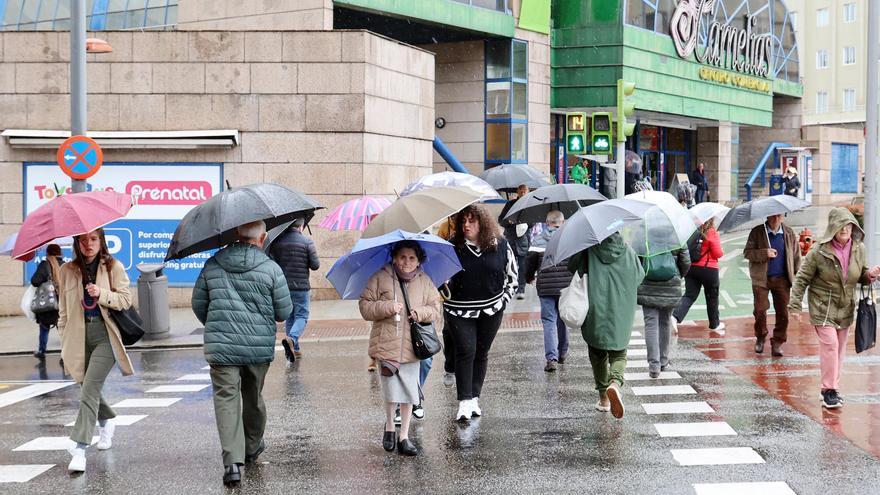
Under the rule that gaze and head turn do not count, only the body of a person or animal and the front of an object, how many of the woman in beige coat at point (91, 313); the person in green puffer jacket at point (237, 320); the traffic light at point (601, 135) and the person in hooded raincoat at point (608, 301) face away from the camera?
2

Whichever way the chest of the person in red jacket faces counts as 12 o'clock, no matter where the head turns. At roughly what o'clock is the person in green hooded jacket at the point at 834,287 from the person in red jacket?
The person in green hooded jacket is roughly at 4 o'clock from the person in red jacket.

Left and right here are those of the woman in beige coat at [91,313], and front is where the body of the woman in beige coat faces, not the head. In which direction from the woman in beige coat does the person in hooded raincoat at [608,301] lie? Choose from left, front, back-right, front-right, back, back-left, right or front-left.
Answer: left

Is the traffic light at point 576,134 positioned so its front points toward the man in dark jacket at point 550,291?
yes

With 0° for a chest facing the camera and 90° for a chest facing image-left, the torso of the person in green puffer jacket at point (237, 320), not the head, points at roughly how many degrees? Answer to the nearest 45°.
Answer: approximately 180°

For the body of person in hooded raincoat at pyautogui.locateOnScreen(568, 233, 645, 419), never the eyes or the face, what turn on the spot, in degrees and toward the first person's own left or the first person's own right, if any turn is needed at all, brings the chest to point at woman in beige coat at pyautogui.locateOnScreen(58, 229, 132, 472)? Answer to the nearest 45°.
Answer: approximately 135° to the first person's own left

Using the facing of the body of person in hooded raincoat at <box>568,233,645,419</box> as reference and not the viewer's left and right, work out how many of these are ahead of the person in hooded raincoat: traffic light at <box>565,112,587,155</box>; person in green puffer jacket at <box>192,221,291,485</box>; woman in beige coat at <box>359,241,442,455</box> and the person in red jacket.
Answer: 2

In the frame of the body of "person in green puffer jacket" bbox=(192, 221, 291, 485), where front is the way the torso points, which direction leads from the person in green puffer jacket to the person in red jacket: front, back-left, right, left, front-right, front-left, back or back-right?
front-right
